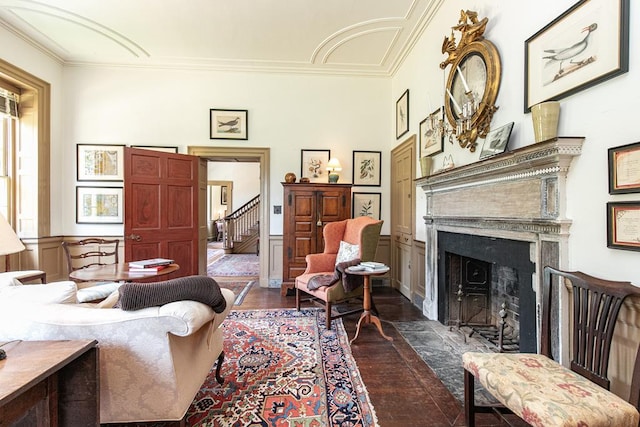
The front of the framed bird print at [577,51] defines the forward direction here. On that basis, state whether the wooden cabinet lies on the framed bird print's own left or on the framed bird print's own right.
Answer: on the framed bird print's own right

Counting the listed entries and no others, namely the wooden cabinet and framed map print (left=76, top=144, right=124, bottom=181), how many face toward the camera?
2

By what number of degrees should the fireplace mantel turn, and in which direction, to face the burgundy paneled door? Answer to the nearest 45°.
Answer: approximately 45° to its right

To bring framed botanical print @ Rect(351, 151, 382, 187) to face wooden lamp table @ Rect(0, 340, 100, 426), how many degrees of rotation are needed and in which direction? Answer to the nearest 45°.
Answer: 0° — it already faces it

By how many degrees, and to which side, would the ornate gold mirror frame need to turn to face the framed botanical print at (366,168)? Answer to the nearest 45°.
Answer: approximately 90° to its right

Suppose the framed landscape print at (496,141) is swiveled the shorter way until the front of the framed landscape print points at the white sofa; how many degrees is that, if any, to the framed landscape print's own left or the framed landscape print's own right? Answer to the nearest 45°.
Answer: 0° — it already faces it

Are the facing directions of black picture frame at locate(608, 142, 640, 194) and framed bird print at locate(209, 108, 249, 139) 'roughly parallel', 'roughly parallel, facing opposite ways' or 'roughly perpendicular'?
roughly perpendicular

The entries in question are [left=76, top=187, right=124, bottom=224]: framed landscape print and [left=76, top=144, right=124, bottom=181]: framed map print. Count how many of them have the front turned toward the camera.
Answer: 2

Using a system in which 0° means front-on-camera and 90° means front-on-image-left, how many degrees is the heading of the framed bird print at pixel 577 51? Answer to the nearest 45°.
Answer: approximately 45°
